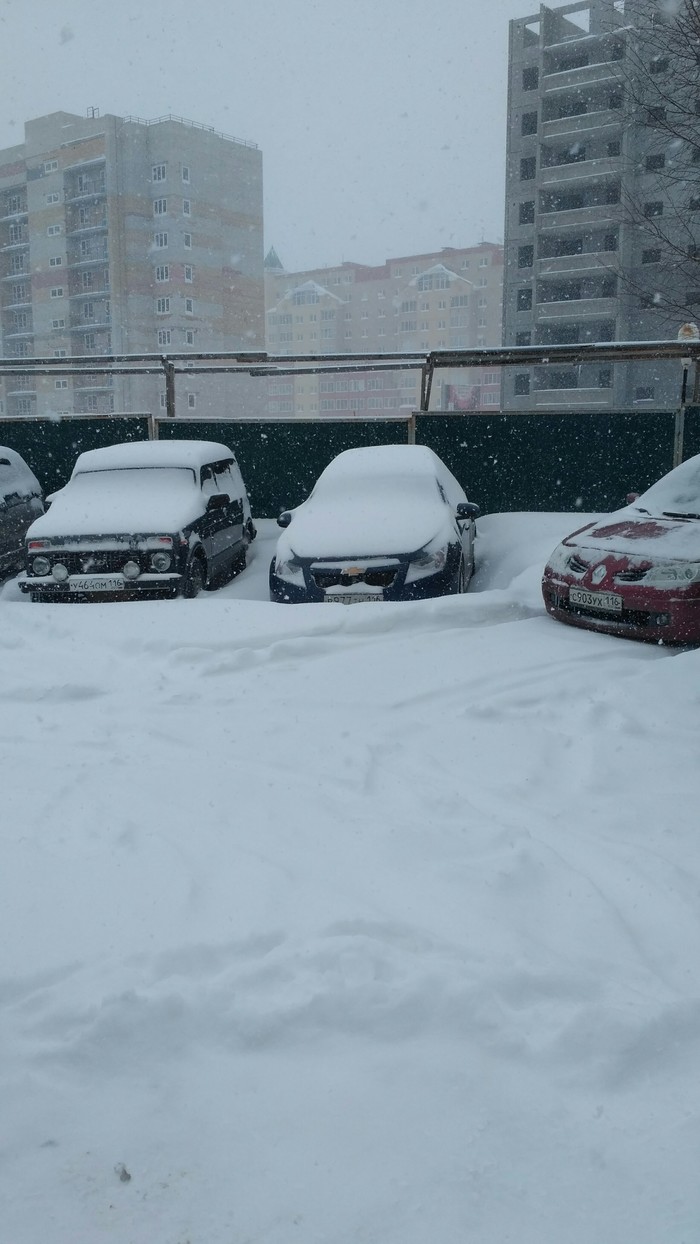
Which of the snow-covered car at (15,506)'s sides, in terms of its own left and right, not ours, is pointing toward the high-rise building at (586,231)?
back

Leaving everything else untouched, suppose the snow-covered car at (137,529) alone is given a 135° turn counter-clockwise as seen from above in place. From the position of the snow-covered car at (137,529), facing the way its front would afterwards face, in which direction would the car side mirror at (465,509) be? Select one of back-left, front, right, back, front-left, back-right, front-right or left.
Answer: front

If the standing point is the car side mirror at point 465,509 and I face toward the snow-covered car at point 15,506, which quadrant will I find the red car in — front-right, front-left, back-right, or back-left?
back-left

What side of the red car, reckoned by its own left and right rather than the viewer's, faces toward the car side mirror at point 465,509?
right

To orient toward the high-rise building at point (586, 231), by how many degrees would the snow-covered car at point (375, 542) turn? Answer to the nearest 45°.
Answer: approximately 180°

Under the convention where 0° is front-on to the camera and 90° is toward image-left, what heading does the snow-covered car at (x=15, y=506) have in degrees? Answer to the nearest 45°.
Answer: approximately 45°

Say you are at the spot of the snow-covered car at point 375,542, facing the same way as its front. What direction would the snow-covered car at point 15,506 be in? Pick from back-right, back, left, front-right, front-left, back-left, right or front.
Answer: back-right
